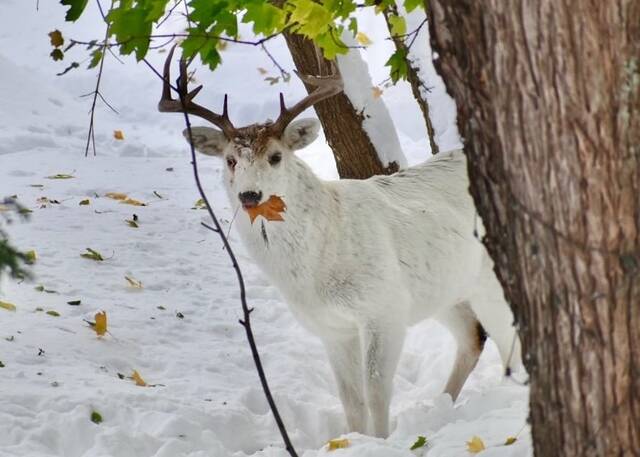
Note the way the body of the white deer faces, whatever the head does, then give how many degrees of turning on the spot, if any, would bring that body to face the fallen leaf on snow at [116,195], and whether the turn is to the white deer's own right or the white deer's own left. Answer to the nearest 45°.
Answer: approximately 90° to the white deer's own right

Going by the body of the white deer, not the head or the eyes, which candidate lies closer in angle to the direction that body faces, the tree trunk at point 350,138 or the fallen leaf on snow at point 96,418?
the fallen leaf on snow

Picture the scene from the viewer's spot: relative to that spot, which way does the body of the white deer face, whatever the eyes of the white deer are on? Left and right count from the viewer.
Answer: facing the viewer and to the left of the viewer

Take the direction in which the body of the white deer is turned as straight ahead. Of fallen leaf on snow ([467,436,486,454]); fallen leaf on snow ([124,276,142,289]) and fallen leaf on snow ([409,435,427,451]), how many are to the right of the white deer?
1

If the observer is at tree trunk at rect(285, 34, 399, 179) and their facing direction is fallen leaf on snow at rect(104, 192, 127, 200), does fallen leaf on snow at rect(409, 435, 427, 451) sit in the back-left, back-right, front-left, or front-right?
back-left

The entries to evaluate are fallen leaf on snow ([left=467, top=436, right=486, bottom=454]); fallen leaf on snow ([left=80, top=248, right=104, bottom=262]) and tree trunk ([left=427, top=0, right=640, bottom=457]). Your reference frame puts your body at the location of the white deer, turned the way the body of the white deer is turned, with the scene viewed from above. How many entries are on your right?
1

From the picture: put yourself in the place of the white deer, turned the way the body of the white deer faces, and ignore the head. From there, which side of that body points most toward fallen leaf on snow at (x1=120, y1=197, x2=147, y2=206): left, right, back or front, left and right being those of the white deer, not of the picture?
right

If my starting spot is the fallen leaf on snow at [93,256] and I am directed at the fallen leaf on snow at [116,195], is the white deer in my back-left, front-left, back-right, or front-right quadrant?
back-right

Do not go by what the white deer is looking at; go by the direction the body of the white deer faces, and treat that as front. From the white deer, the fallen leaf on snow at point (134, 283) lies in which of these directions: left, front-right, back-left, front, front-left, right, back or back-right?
right

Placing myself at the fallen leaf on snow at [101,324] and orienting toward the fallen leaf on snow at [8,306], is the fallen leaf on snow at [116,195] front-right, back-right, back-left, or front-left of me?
front-right

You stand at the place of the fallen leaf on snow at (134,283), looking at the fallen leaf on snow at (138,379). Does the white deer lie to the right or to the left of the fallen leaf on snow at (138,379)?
left

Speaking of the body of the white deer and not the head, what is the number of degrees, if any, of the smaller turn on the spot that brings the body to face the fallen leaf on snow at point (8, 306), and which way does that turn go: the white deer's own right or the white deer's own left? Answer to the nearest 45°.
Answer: approximately 90° to the white deer's own right

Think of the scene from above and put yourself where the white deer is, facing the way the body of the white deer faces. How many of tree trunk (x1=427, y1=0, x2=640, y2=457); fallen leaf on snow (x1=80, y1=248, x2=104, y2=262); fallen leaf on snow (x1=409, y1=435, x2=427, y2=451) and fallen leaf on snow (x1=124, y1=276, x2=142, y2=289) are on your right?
2

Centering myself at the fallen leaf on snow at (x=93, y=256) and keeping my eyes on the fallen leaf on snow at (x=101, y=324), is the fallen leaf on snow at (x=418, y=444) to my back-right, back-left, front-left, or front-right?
front-left

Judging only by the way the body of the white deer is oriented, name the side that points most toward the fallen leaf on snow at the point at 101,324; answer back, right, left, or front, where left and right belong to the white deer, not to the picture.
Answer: right
